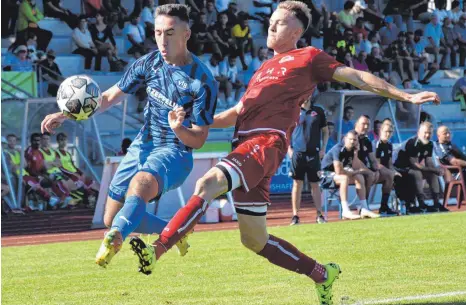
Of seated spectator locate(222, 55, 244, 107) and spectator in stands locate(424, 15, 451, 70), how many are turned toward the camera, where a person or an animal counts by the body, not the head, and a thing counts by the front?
2

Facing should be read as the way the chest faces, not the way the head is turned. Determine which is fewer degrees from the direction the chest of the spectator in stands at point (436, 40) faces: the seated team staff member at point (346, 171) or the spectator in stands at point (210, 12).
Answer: the seated team staff member

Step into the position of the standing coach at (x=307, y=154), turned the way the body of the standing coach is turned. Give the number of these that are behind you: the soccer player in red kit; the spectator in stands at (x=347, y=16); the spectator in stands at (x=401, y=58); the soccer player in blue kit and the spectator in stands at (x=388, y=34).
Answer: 3

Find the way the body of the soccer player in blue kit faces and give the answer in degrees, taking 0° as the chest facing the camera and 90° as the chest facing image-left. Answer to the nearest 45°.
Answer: approximately 45°

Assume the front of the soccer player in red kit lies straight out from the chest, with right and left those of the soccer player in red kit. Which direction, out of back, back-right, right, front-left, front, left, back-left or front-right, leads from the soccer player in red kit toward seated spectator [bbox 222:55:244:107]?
back-right

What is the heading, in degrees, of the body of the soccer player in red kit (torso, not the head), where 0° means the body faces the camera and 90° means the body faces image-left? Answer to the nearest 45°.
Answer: approximately 45°

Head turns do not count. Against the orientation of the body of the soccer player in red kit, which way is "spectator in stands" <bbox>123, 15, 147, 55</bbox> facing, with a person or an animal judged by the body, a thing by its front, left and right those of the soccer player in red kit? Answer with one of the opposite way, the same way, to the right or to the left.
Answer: to the left

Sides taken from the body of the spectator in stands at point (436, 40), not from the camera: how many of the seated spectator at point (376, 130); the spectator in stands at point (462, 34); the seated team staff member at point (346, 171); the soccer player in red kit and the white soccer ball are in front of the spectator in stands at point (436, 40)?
4

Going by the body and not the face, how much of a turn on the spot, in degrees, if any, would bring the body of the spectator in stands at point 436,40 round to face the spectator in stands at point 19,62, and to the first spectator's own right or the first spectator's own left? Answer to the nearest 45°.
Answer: approximately 45° to the first spectator's own right
